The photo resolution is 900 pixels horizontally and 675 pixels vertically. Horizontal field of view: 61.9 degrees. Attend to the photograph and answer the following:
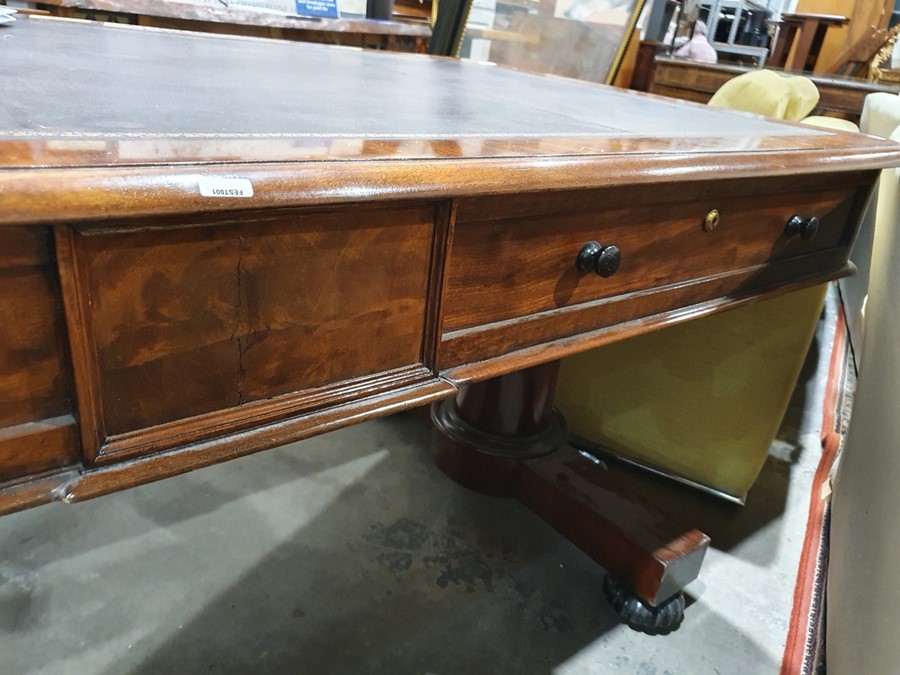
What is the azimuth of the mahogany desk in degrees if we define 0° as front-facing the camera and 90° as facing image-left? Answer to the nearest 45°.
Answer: approximately 315°

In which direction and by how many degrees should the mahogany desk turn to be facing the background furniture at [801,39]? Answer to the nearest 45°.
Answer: approximately 90° to its left

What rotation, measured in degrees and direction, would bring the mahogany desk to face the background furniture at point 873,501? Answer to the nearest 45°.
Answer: approximately 90° to its left

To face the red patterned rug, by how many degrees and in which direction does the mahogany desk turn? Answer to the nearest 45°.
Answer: approximately 90° to its left

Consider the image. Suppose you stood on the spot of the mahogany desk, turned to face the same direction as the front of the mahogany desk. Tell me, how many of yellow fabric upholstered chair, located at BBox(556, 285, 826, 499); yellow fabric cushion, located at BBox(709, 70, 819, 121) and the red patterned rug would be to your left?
3

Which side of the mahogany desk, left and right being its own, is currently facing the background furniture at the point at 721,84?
left

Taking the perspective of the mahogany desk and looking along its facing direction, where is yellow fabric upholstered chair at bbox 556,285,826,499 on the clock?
The yellow fabric upholstered chair is roughly at 9 o'clock from the mahogany desk.
